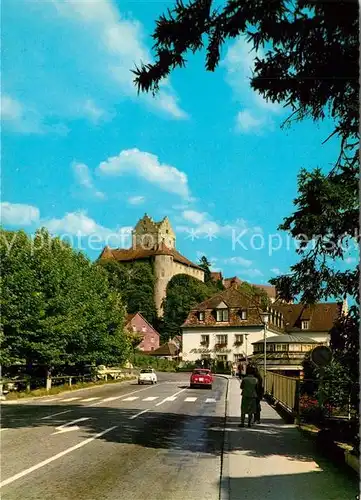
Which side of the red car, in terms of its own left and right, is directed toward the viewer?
back

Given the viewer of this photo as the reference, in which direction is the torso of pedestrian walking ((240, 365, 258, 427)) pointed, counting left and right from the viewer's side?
facing away from the viewer

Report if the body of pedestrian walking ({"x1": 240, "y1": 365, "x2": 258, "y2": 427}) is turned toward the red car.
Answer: yes

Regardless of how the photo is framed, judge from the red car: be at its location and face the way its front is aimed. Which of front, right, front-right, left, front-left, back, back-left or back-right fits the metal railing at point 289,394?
back

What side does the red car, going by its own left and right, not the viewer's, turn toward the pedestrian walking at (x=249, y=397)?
back

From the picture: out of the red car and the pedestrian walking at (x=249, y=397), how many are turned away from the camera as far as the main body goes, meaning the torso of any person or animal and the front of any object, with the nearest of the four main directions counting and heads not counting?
2

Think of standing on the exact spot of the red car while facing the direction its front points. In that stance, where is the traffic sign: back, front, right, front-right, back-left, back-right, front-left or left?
back
